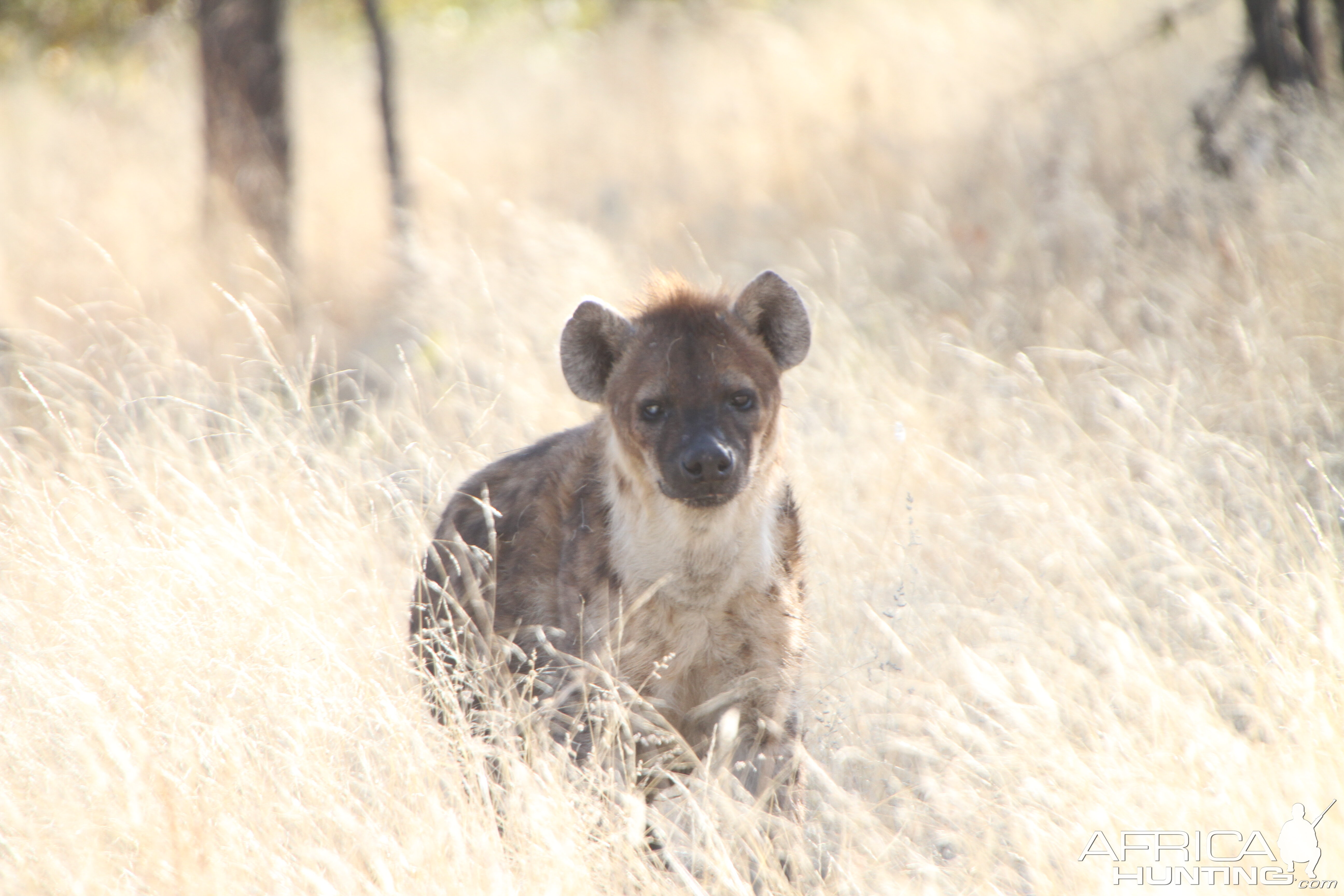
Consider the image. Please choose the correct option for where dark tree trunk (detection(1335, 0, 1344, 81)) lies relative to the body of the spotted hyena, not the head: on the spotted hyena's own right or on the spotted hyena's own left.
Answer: on the spotted hyena's own left

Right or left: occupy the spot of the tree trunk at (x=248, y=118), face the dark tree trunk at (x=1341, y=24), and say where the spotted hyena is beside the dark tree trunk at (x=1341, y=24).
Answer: right

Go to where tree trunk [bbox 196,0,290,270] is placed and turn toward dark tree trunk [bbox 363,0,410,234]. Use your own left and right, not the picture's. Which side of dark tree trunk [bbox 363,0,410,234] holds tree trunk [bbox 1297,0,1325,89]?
right

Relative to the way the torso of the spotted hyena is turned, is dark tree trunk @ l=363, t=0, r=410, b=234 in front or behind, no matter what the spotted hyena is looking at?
behind

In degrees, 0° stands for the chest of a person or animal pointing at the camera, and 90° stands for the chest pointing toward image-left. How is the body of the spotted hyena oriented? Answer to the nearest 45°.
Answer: approximately 315°
